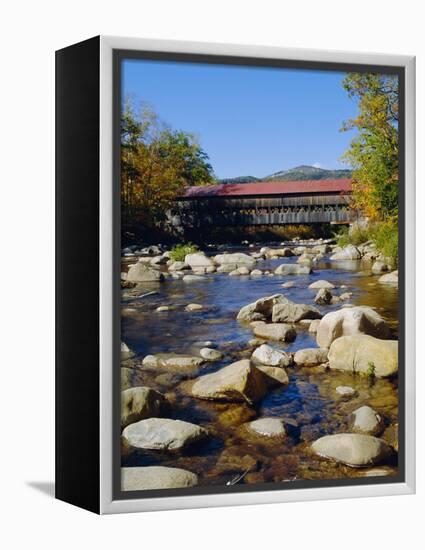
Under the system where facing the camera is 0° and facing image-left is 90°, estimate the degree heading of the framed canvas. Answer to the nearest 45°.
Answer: approximately 315°
